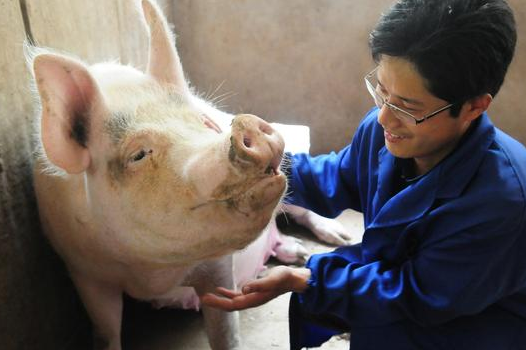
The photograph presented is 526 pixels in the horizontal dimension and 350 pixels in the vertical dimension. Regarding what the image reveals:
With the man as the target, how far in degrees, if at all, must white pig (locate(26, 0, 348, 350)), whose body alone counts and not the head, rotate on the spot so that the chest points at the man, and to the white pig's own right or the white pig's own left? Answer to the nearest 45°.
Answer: approximately 45° to the white pig's own left

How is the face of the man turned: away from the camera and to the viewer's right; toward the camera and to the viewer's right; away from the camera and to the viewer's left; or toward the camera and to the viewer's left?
toward the camera and to the viewer's left

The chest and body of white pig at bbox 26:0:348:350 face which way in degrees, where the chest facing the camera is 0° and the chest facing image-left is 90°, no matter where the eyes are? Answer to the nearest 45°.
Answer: approximately 315°
